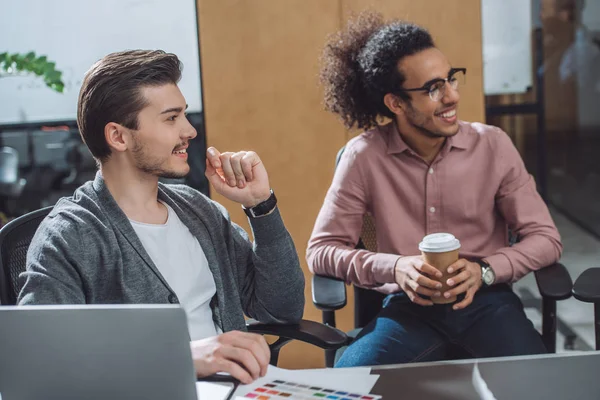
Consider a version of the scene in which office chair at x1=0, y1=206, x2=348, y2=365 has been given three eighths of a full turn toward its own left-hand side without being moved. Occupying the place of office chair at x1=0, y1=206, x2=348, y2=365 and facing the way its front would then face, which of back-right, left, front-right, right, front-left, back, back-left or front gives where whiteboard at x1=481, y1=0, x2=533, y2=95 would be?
front-right

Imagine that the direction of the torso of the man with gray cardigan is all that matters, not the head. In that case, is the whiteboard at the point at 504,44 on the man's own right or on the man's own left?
on the man's own left

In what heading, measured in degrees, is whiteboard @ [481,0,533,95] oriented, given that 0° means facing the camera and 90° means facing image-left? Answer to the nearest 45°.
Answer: approximately 0°

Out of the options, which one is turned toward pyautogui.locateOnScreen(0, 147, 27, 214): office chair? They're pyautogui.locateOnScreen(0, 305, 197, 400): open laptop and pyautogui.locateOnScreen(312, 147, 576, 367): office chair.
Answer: the open laptop

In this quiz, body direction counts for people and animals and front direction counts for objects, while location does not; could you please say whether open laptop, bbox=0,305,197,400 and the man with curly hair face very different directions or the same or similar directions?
very different directions

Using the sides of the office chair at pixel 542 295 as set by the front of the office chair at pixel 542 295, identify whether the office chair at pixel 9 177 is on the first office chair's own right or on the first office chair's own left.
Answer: on the first office chair's own right

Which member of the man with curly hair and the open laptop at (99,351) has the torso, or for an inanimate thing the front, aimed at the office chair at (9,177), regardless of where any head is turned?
the open laptop

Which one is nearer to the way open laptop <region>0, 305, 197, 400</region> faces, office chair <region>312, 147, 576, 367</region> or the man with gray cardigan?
the man with gray cardigan

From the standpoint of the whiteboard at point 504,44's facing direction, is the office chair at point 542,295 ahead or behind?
ahead

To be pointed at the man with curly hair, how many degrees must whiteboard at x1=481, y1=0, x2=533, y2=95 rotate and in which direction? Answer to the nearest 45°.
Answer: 0° — it already faces them

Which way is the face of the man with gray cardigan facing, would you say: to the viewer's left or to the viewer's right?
to the viewer's right
